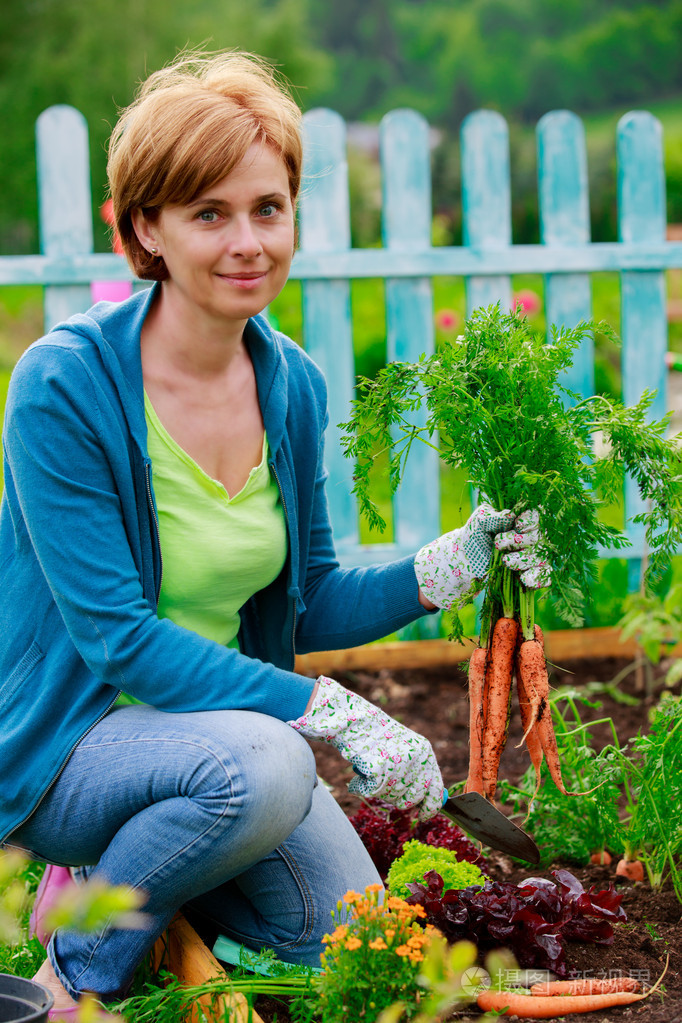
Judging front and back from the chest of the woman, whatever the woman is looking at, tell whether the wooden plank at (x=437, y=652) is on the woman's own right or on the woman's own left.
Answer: on the woman's own left

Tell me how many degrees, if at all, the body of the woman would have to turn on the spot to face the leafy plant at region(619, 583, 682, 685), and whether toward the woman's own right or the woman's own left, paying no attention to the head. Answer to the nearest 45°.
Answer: approximately 90° to the woman's own left

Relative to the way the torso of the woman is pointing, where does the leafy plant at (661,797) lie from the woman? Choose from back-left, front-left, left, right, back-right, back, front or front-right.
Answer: front-left

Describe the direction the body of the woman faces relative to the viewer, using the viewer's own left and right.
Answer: facing the viewer and to the right of the viewer

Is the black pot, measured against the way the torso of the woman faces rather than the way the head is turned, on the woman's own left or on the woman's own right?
on the woman's own right
